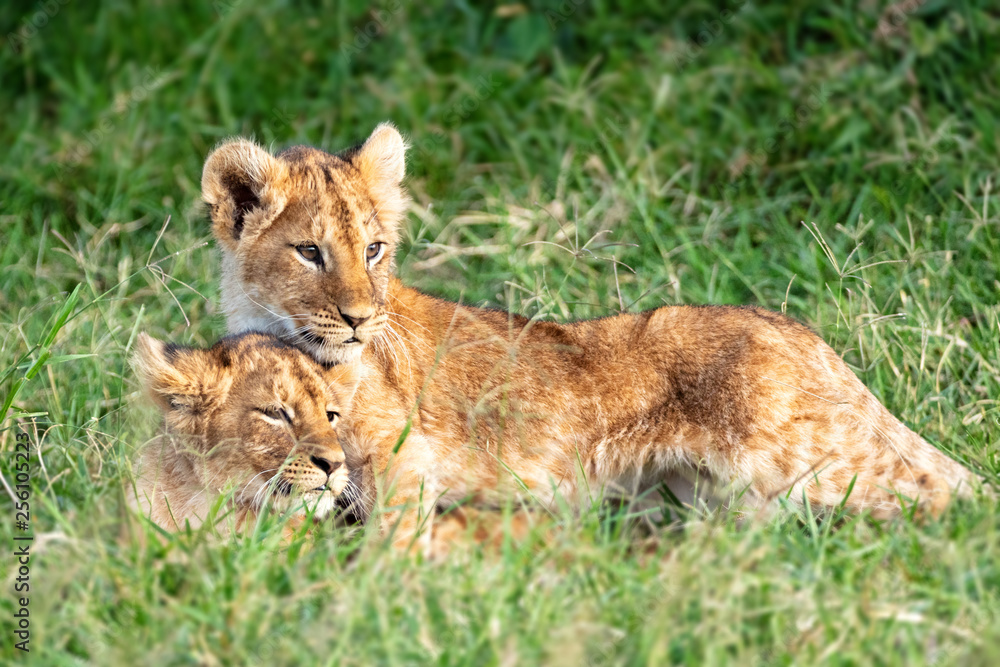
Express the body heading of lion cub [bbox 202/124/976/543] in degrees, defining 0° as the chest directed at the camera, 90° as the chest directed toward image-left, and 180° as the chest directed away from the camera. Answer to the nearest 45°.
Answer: approximately 90°
